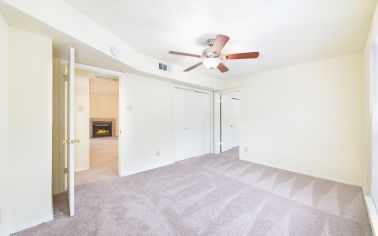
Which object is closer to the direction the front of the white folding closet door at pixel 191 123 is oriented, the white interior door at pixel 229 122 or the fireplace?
the white interior door

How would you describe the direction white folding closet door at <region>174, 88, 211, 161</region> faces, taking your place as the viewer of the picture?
facing the viewer and to the right of the viewer

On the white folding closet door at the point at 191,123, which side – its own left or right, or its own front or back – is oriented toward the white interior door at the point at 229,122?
left

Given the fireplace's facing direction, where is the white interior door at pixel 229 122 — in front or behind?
in front

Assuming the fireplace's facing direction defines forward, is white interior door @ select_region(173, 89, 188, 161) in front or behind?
in front

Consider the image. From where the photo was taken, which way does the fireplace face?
toward the camera

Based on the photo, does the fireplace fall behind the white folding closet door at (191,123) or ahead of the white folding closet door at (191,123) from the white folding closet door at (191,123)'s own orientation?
behind

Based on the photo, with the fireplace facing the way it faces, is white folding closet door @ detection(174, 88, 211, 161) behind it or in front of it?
in front

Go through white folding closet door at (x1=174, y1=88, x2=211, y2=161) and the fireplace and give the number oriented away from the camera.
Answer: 0
